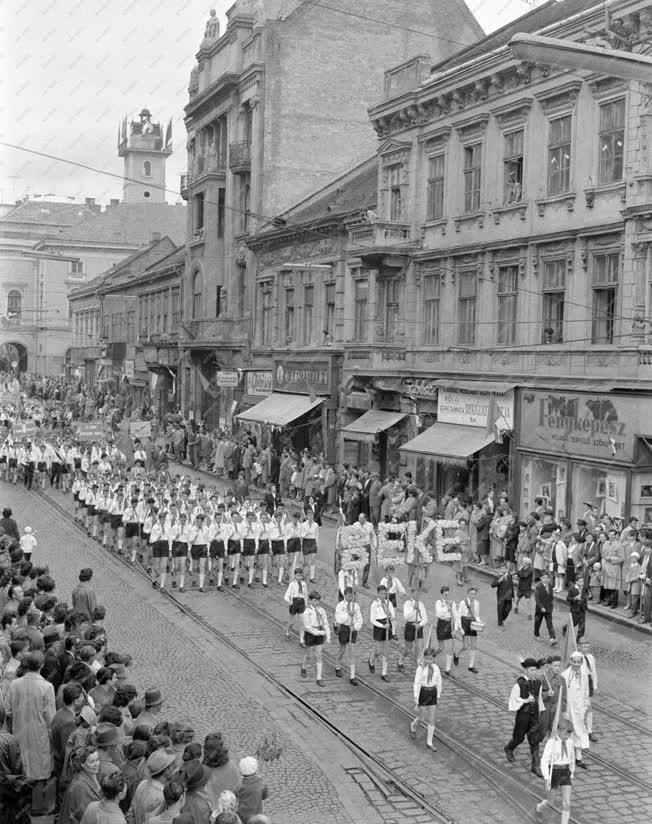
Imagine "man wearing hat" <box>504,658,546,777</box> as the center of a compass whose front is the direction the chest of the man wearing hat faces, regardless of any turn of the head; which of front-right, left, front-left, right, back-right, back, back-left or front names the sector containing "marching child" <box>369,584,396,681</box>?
back

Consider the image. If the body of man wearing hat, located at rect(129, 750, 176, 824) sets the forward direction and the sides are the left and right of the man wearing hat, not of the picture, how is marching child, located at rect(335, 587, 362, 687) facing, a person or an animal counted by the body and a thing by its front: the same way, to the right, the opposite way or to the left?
to the right

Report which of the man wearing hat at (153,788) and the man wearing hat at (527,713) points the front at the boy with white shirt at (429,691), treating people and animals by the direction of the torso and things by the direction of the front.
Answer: the man wearing hat at (153,788)

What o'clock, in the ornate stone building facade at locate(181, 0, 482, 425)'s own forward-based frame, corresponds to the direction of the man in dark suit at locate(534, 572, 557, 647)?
The man in dark suit is roughly at 10 o'clock from the ornate stone building facade.

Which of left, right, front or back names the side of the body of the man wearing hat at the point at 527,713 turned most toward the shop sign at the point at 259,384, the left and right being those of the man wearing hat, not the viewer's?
back

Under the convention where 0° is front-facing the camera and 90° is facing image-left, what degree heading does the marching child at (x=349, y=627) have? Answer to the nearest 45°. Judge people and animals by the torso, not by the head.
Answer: approximately 315°

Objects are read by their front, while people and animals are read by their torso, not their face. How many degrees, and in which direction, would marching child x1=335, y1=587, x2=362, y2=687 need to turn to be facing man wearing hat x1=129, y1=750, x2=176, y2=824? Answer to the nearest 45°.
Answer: approximately 45° to their right

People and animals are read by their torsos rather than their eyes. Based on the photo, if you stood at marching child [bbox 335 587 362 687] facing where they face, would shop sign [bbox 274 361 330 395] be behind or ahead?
behind

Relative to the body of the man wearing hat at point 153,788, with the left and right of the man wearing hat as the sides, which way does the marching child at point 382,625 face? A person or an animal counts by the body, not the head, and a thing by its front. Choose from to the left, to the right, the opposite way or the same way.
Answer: to the right

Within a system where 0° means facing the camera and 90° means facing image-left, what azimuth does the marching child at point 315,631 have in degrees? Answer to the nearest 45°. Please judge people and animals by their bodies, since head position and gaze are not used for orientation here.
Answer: approximately 315°

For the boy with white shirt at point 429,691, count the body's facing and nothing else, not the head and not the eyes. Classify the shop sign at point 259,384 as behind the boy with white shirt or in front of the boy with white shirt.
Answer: behind

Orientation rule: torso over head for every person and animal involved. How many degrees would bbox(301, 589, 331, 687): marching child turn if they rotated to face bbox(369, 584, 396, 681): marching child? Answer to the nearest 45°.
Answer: approximately 45° to their left
